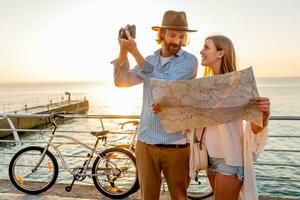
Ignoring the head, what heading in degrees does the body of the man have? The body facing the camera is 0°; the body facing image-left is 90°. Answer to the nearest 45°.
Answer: approximately 0°

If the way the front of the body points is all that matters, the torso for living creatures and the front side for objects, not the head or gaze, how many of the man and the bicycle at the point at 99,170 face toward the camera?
1

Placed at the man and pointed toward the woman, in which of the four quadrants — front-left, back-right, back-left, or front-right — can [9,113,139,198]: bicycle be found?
back-left

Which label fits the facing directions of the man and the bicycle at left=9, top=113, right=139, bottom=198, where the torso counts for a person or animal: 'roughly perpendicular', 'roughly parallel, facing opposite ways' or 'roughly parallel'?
roughly perpendicular

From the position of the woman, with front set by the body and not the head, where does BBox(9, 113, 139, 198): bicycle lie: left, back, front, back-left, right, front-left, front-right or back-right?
right

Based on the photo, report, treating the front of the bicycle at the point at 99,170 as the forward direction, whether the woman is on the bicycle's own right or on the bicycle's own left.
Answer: on the bicycle's own left

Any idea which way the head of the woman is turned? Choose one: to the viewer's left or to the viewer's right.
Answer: to the viewer's left

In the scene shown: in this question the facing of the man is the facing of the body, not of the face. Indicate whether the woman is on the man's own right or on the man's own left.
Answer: on the man's own left
